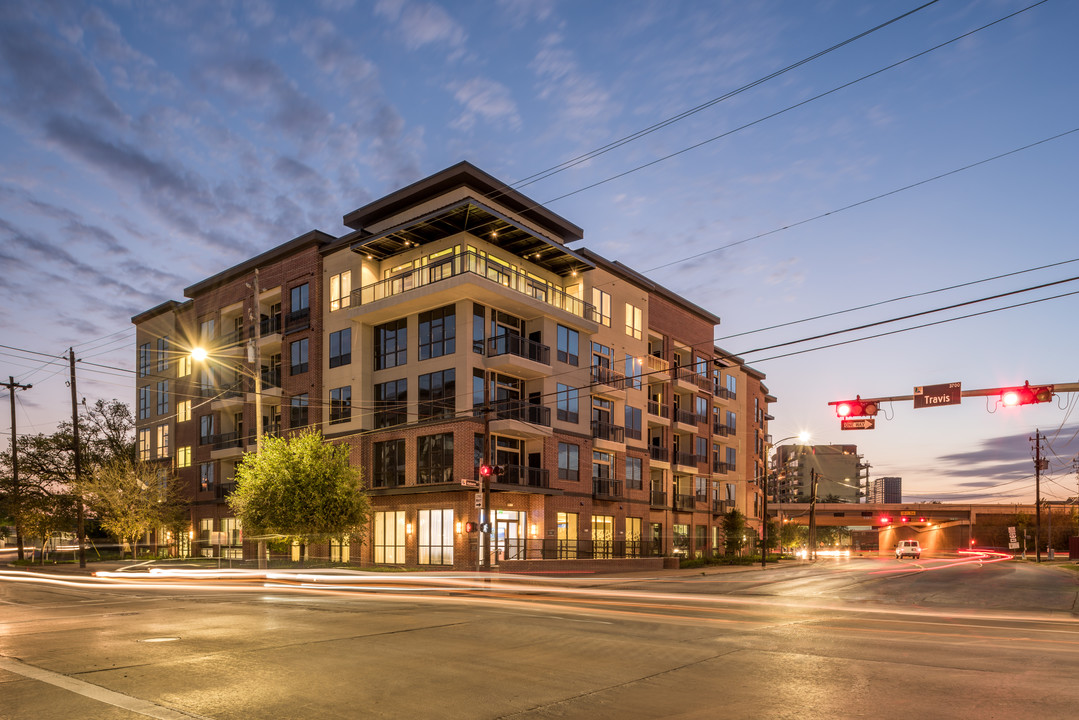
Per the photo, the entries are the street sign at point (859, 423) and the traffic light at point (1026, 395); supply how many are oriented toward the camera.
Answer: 2

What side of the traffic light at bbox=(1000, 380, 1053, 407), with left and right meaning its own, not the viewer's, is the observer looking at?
front

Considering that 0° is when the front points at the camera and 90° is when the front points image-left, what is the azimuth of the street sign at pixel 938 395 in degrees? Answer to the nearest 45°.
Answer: approximately 0°

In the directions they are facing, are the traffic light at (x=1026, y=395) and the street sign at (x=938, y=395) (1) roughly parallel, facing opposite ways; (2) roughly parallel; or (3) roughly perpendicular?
roughly parallel

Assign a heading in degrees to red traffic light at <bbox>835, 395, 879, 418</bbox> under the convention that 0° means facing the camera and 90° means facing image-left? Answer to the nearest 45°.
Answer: approximately 0°
